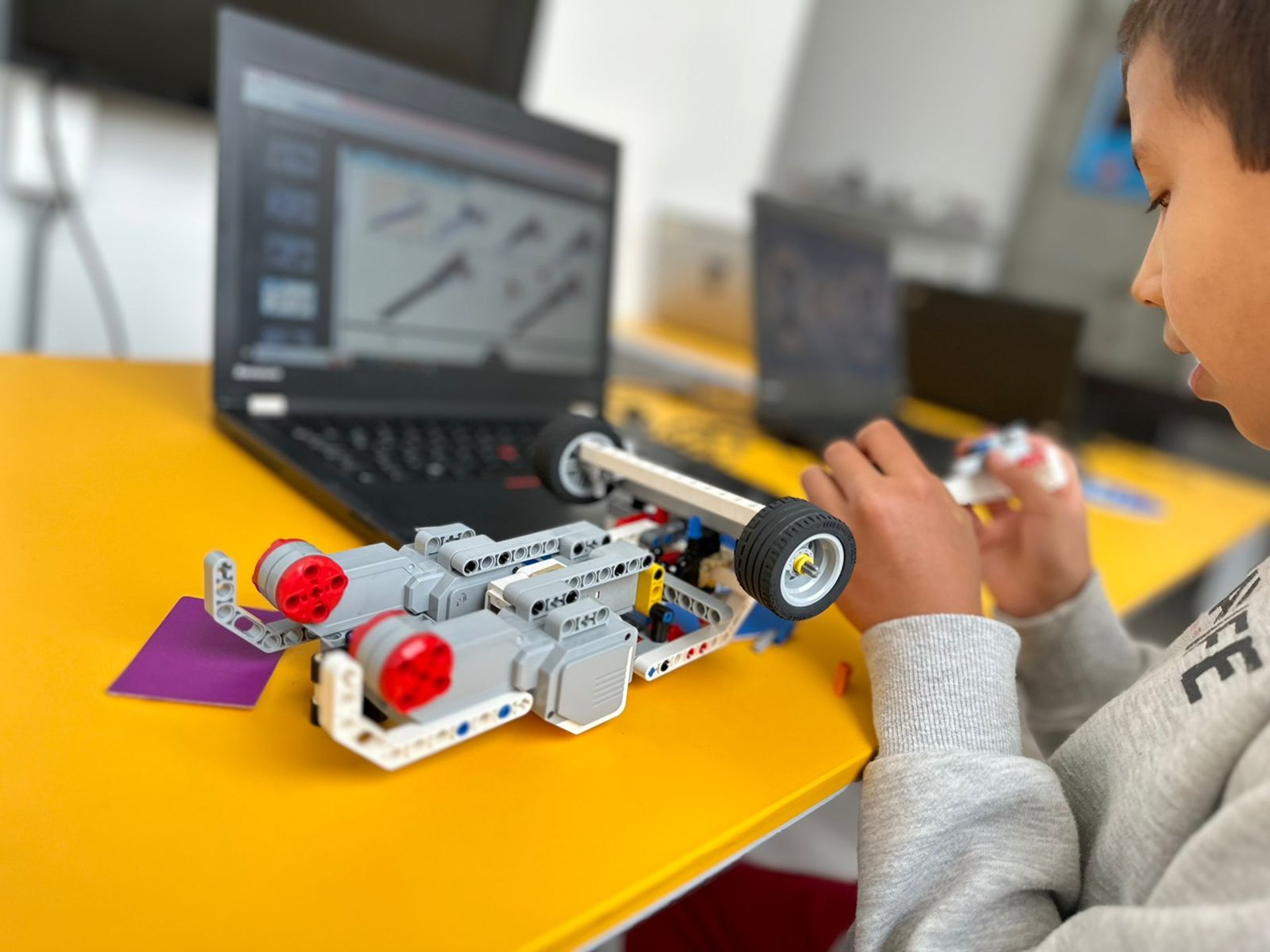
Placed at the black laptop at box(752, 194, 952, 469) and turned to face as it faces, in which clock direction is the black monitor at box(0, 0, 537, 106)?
The black monitor is roughly at 4 o'clock from the black laptop.

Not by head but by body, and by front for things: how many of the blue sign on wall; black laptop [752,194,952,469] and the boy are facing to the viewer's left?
1

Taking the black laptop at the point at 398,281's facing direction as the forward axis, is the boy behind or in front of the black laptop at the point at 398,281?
in front

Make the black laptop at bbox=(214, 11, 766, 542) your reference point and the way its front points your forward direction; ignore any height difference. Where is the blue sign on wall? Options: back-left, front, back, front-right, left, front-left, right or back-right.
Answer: left

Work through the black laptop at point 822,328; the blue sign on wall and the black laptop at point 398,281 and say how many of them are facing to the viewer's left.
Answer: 0

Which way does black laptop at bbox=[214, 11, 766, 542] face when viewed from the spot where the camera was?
facing the viewer and to the right of the viewer

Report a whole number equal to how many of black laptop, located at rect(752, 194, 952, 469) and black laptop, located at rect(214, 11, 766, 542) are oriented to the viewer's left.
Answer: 0

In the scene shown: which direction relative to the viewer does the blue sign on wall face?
toward the camera

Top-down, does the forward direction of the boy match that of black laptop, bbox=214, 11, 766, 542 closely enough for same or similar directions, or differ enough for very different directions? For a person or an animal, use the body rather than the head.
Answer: very different directions

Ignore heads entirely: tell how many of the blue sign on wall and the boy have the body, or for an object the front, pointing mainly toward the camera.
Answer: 1

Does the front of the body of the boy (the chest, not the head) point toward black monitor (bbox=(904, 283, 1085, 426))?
no

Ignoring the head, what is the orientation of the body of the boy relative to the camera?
to the viewer's left

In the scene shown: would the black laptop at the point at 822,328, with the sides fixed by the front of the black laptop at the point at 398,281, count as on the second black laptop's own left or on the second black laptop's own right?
on the second black laptop's own left

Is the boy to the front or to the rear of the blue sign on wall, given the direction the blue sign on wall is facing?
to the front

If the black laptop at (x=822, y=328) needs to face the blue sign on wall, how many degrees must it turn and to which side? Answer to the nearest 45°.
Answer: approximately 135° to its left
